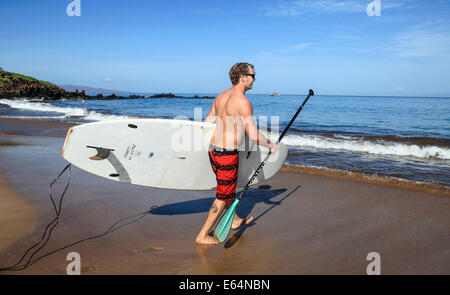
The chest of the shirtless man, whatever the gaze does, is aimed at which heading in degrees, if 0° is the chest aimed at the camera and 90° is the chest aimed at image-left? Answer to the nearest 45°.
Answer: approximately 225°
